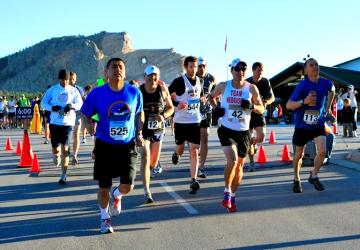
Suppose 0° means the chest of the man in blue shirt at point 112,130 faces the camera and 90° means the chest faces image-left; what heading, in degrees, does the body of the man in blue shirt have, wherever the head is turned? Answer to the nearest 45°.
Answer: approximately 0°

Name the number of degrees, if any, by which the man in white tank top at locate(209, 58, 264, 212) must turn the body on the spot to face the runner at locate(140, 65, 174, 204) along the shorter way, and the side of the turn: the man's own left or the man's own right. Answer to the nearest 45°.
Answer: approximately 135° to the man's own right

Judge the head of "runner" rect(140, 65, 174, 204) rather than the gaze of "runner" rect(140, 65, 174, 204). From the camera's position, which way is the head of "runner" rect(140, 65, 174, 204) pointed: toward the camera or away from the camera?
toward the camera

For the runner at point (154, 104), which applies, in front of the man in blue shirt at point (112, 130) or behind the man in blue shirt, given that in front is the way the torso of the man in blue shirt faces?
behind

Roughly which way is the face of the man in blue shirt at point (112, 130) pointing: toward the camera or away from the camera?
toward the camera

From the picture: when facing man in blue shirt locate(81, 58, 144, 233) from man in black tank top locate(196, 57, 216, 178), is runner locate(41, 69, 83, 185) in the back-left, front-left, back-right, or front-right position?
front-right

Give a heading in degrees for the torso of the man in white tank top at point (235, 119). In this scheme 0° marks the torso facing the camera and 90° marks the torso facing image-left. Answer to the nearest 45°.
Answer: approximately 0°

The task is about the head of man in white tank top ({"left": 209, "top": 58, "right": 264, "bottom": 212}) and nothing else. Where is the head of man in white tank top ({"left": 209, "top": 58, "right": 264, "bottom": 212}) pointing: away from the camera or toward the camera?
toward the camera

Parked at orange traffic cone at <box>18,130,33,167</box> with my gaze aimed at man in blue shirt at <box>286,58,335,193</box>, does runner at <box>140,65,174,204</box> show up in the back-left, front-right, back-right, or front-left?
front-right

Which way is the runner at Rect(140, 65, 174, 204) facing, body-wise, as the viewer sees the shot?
toward the camera

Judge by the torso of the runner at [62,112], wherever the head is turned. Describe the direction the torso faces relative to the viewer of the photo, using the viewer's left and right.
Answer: facing the viewer

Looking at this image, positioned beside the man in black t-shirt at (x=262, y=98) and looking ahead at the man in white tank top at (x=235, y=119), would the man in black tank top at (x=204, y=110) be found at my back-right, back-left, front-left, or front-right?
front-right

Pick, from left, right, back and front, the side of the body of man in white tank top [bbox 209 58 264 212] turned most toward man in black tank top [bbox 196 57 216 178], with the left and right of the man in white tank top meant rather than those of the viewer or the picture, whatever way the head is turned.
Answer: back

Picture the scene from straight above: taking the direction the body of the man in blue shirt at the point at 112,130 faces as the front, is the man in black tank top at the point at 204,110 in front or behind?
behind

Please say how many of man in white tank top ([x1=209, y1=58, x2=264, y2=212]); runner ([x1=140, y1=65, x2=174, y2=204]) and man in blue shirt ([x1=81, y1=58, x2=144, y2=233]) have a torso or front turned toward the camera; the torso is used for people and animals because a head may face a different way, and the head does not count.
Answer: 3

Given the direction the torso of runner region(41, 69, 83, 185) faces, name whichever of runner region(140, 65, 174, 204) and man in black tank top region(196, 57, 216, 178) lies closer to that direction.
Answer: the runner
